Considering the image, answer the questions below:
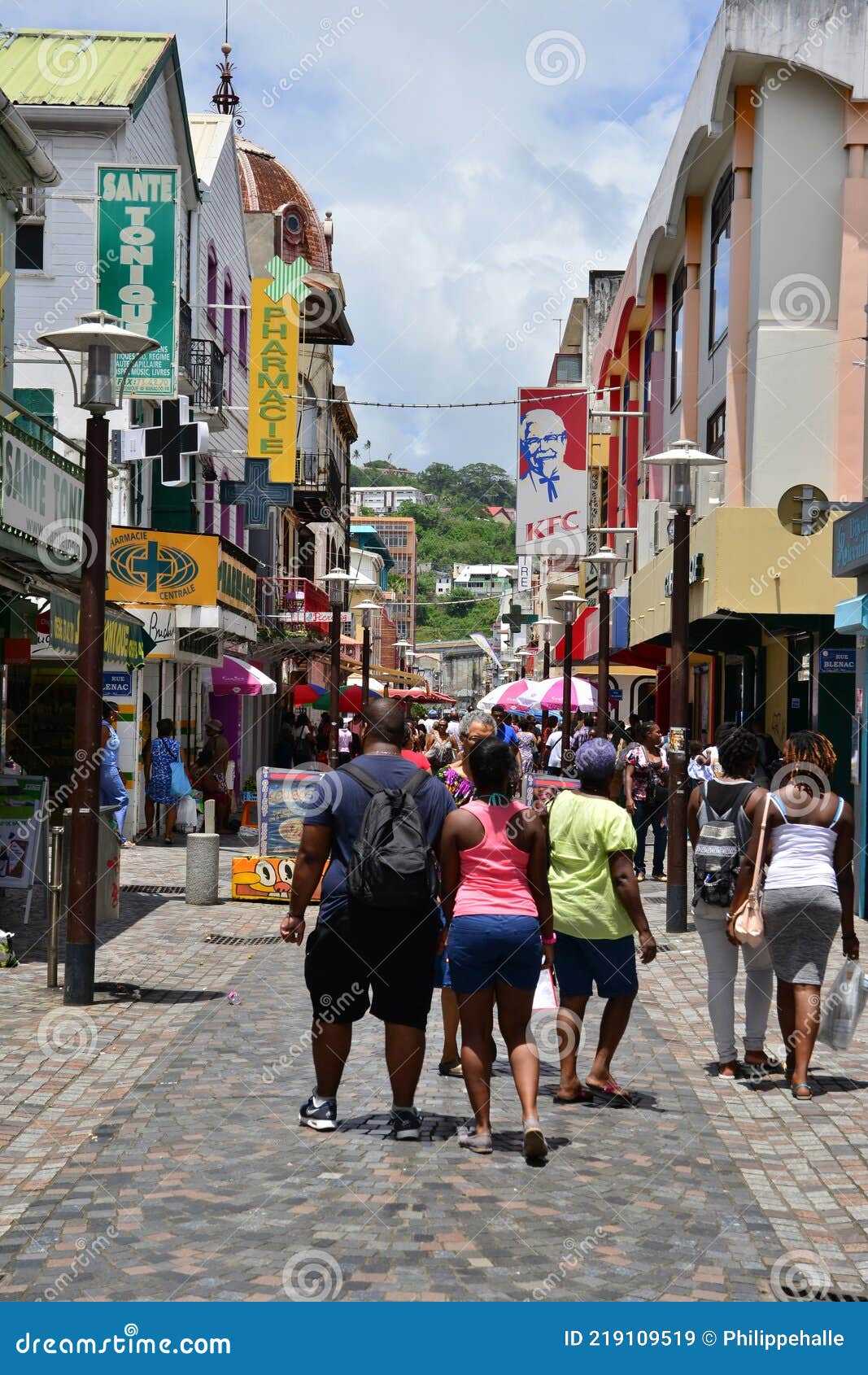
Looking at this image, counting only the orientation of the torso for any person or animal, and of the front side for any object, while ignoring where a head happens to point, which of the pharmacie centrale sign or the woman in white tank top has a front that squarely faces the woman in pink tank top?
the pharmacie centrale sign

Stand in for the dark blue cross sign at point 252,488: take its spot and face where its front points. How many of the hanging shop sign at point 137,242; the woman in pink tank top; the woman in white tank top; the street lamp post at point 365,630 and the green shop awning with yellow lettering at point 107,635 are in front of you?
4

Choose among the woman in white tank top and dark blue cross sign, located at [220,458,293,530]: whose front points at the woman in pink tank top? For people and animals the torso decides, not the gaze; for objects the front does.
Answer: the dark blue cross sign

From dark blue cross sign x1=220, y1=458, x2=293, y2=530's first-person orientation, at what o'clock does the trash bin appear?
The trash bin is roughly at 12 o'clock from the dark blue cross sign.

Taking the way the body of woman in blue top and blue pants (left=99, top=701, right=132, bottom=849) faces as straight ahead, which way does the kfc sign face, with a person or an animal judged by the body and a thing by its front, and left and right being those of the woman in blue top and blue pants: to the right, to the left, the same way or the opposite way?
to the right

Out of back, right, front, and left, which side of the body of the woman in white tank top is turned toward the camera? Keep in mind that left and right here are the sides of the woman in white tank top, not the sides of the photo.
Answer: back

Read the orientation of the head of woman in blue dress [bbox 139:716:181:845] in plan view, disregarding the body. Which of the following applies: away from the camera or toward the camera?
away from the camera
